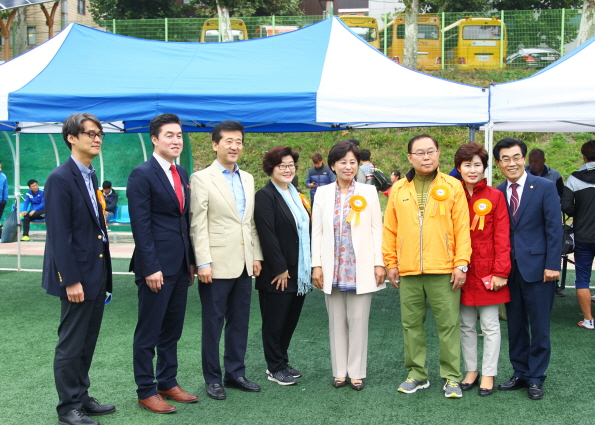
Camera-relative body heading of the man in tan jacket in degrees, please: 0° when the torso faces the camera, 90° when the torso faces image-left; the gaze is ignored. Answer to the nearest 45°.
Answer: approximately 315°

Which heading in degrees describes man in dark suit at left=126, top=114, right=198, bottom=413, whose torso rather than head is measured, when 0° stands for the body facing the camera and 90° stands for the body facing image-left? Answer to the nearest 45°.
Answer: approximately 315°

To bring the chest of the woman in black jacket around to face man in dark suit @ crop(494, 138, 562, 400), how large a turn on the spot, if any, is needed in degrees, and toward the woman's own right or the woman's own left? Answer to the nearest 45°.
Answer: approximately 45° to the woman's own left
